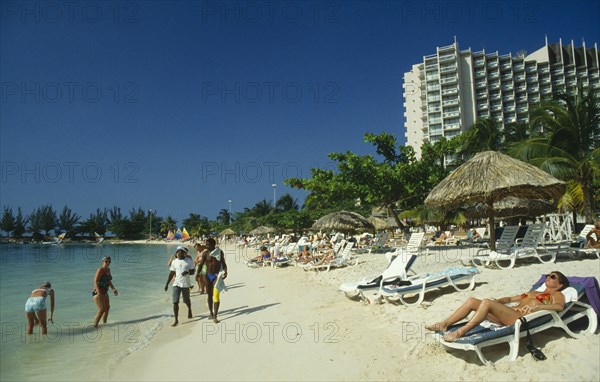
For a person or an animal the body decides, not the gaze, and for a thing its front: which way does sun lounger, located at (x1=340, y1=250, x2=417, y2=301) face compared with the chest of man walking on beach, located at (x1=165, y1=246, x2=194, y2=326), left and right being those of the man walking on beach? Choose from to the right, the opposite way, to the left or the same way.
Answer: to the right

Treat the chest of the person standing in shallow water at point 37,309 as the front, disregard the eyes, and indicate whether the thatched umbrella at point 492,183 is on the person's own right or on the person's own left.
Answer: on the person's own right

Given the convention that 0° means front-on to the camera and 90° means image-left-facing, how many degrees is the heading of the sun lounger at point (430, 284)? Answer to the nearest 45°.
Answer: approximately 45°

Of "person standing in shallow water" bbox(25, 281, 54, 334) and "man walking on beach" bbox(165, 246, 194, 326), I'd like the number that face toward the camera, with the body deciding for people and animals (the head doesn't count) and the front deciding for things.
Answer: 1

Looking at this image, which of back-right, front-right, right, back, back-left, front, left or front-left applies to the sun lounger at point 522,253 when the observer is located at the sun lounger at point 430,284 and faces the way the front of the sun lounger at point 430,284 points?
back

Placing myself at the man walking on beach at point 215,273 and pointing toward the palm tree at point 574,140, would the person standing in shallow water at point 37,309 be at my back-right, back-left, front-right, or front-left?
back-left

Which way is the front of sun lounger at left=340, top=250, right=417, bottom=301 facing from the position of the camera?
facing the viewer and to the left of the viewer

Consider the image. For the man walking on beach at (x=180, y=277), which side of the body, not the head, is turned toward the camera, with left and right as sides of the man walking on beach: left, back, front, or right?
front

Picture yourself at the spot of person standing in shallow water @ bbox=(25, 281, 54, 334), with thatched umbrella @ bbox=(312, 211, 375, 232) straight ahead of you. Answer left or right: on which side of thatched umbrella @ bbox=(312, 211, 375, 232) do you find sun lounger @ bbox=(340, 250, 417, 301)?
right

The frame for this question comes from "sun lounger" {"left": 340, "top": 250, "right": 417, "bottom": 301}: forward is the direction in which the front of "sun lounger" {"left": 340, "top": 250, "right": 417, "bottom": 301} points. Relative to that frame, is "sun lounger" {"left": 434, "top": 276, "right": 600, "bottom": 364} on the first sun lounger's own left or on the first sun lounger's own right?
on the first sun lounger's own left

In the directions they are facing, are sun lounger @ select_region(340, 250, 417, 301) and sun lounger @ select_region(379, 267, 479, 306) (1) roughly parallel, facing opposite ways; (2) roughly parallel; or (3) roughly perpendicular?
roughly parallel

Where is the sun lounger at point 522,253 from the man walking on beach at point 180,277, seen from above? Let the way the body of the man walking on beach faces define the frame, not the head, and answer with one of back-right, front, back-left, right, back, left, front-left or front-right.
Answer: left

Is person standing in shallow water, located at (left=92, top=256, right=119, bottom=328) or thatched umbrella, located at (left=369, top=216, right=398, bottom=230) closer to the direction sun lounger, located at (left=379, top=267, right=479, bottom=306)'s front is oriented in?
the person standing in shallow water
